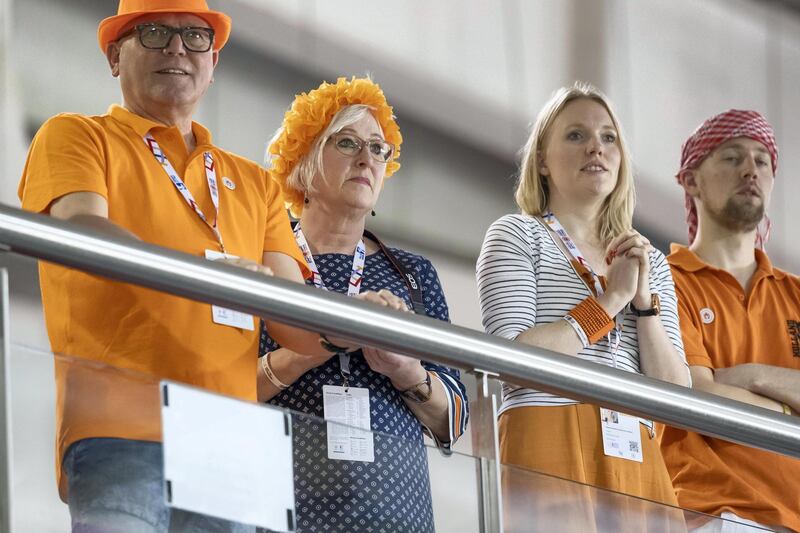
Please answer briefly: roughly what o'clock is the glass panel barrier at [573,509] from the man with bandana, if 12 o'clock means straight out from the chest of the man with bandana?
The glass panel barrier is roughly at 2 o'clock from the man with bandana.

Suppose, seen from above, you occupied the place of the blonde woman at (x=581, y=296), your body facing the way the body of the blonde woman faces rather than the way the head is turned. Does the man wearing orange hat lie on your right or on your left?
on your right

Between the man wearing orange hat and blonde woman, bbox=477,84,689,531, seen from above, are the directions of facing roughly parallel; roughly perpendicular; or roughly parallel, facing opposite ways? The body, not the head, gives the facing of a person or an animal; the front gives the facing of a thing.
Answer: roughly parallel

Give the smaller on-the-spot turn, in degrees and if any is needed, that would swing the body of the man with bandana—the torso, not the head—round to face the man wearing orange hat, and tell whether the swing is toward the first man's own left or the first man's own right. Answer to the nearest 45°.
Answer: approximately 90° to the first man's own right

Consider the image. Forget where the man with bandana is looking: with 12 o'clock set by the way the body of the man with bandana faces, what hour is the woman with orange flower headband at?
The woman with orange flower headband is roughly at 3 o'clock from the man with bandana.

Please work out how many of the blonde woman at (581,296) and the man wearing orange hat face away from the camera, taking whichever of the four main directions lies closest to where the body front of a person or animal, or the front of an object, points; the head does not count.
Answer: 0

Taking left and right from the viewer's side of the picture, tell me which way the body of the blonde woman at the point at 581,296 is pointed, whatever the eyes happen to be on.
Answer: facing the viewer and to the right of the viewer

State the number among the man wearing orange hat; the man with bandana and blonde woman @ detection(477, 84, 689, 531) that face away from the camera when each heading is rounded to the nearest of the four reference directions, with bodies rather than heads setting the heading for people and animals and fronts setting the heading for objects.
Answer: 0

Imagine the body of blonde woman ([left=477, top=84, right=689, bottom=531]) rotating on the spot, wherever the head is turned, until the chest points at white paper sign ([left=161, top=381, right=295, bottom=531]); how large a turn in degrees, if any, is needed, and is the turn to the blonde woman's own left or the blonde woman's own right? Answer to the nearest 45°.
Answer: approximately 90° to the blonde woman's own right

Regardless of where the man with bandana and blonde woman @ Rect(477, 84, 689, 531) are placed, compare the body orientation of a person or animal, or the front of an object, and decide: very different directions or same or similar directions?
same or similar directions

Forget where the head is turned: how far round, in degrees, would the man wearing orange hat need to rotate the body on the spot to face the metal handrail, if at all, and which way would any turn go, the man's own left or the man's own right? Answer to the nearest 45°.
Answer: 0° — they already face it
